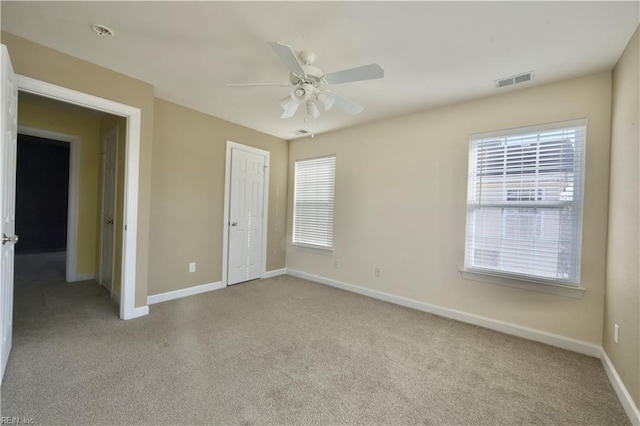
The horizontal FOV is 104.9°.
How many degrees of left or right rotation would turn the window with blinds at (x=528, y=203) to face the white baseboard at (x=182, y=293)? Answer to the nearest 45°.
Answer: approximately 90° to its right

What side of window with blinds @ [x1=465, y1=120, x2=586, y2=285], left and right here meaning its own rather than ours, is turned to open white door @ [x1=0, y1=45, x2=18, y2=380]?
front

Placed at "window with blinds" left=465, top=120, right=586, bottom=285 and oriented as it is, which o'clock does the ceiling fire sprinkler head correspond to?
The ceiling fire sprinkler head is roughly at 12 o'clock from the window with blinds.

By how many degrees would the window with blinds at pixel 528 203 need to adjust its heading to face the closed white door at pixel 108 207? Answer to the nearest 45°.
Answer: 0° — it already faces it

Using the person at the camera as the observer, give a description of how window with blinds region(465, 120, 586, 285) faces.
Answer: facing the viewer and to the left of the viewer
